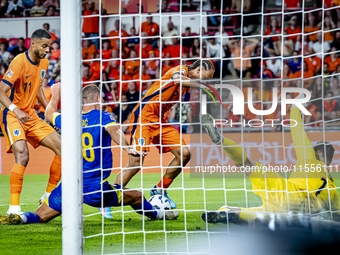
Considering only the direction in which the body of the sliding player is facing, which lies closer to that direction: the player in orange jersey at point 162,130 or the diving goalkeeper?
the player in orange jersey

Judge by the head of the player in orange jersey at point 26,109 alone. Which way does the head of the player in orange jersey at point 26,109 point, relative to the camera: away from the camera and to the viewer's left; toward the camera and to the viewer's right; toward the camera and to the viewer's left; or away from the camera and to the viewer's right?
toward the camera and to the viewer's right

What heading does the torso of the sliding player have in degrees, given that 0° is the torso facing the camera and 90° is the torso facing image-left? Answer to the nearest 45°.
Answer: approximately 180°

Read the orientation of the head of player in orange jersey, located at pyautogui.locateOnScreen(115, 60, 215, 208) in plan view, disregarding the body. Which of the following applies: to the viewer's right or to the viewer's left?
to the viewer's right

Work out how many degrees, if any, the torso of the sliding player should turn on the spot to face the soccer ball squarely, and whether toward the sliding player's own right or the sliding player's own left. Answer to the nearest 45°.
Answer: approximately 45° to the sliding player's own right

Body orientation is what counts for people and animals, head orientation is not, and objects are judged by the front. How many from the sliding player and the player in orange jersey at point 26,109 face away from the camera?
1

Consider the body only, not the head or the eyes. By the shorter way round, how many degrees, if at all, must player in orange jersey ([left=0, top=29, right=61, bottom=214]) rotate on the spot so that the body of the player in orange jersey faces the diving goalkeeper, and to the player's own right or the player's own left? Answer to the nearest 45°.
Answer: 0° — they already face them

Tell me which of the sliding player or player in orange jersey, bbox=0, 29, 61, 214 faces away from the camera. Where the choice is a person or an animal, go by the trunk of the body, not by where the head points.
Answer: the sliding player

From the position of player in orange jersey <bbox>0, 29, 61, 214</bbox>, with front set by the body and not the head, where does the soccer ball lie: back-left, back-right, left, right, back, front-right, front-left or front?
front
